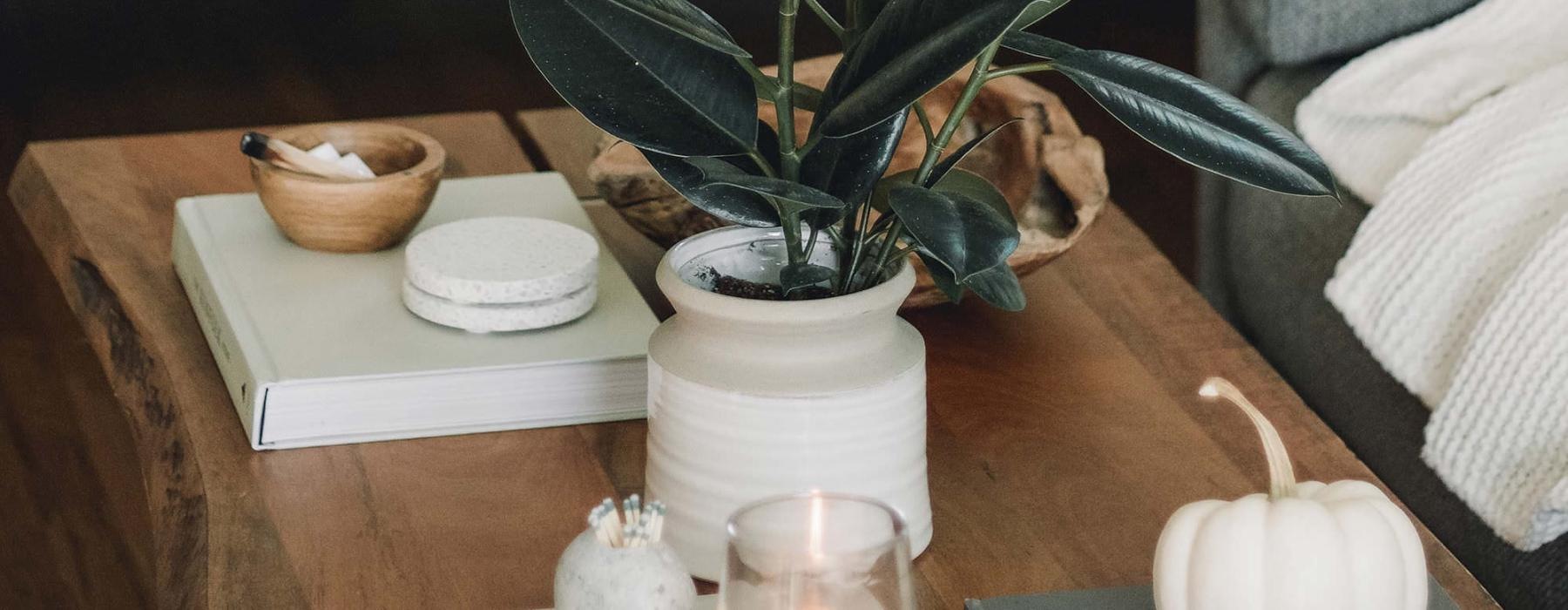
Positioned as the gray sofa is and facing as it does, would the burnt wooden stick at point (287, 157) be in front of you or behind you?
in front

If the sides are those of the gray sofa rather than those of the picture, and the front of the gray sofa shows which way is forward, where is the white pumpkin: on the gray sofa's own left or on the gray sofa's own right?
on the gray sofa's own left

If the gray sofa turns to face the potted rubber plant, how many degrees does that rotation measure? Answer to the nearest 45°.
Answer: approximately 45° to its left

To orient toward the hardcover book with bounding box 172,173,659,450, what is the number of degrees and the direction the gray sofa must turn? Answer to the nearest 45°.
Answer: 0° — it already faces it

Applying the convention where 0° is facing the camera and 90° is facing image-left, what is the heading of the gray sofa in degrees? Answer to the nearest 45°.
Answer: approximately 45°

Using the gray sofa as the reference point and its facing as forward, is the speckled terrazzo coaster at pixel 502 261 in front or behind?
in front

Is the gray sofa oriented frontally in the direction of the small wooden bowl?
yes

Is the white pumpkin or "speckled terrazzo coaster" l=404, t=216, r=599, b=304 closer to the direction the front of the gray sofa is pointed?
the speckled terrazzo coaster
